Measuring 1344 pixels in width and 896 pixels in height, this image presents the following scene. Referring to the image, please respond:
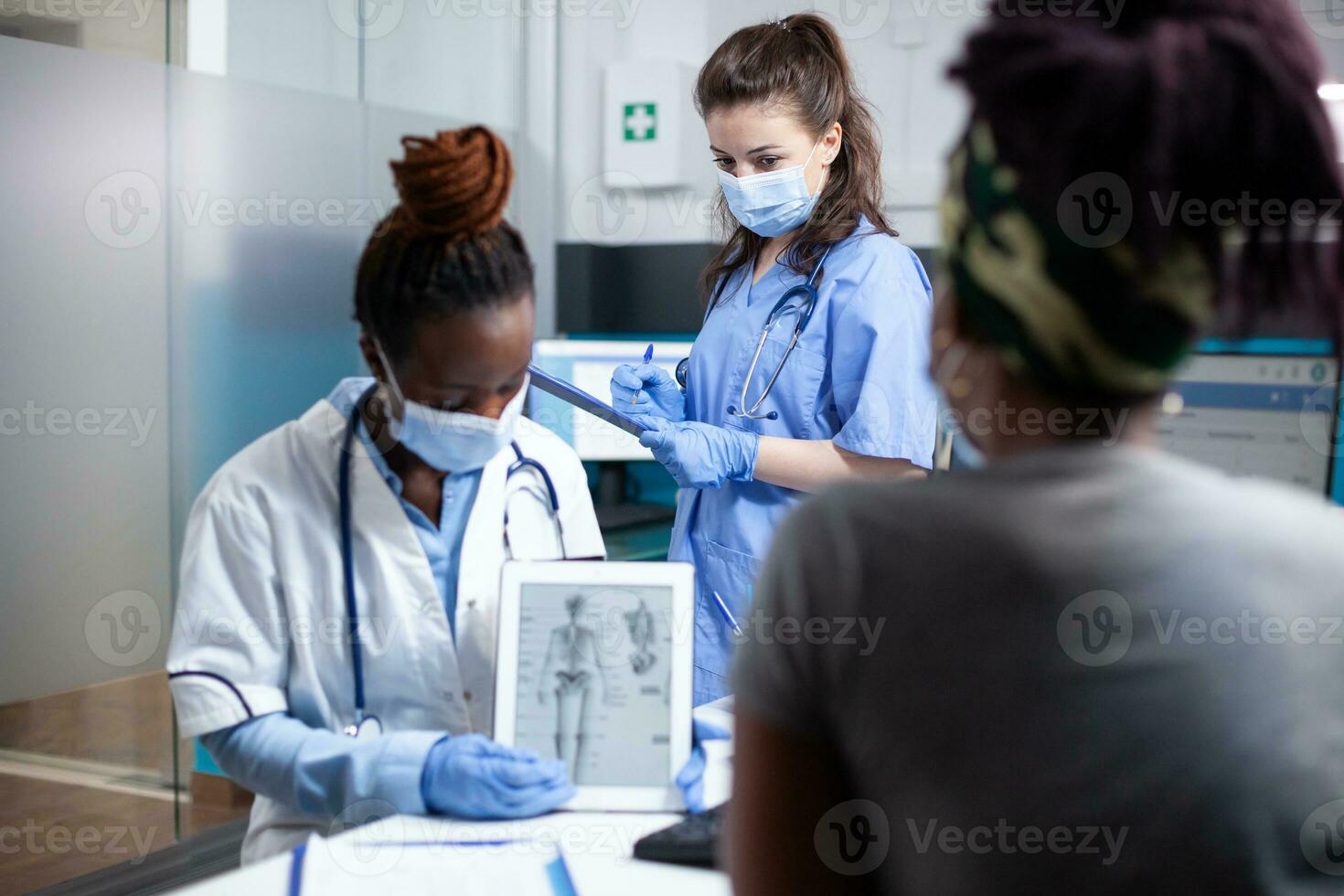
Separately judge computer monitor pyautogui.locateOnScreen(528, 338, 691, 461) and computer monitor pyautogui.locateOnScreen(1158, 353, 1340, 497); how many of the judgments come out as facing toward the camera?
2

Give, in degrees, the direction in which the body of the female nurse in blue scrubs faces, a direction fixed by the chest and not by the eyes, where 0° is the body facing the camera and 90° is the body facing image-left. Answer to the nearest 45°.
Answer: approximately 45°

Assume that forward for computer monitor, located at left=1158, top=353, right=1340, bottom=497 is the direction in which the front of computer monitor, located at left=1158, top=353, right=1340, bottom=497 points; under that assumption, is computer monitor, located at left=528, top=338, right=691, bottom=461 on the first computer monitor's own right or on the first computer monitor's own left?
on the first computer monitor's own right

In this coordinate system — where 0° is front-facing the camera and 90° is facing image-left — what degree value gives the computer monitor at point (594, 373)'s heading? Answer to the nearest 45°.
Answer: approximately 0°

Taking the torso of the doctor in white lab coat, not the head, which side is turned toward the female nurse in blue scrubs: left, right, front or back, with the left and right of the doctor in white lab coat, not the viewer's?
left
